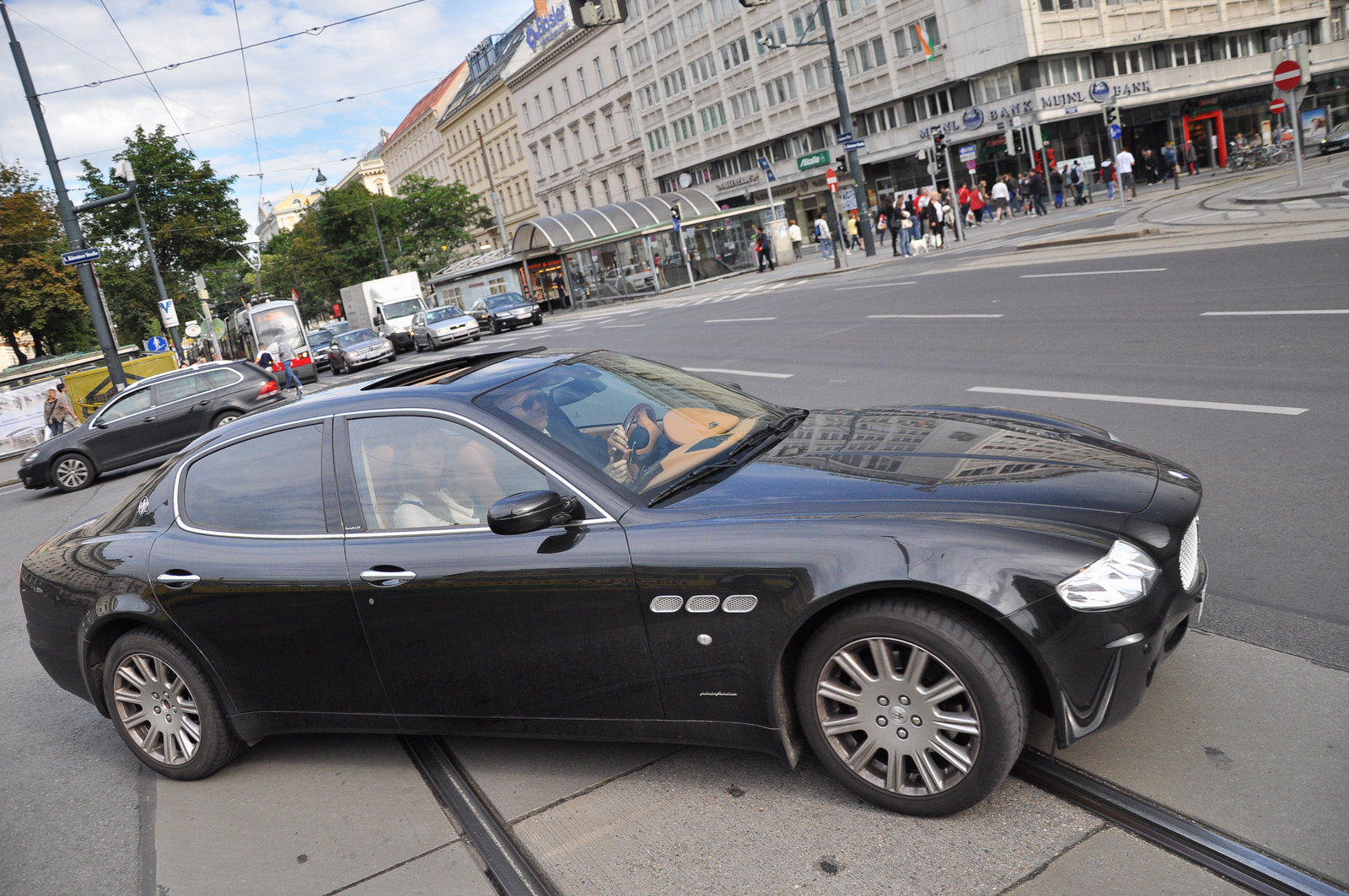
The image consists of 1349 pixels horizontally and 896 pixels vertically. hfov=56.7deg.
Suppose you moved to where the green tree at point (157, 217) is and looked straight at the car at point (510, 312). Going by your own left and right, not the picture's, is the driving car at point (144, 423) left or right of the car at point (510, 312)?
right

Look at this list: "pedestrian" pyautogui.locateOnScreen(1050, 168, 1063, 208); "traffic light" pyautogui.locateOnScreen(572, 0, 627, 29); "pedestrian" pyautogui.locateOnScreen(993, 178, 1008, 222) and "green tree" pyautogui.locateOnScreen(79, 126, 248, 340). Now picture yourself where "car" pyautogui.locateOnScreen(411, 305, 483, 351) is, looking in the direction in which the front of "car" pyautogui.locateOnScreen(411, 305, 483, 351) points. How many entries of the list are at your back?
1

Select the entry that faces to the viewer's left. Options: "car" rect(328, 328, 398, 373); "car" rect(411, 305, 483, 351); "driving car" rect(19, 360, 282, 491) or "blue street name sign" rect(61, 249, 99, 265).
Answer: "driving car" rect(19, 360, 282, 491)

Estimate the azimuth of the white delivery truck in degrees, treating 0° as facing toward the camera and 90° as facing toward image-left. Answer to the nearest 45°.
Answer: approximately 315°

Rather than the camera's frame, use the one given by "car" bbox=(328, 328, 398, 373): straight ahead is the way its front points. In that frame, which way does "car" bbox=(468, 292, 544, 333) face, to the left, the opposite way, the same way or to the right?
the same way

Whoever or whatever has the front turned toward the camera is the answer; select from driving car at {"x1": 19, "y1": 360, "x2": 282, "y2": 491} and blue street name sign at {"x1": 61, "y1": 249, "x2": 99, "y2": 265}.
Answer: the blue street name sign

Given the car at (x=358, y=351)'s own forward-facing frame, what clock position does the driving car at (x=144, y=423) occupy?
the driving car at (x=144, y=423) is roughly at 2 o'clock from the car at (x=358, y=351).

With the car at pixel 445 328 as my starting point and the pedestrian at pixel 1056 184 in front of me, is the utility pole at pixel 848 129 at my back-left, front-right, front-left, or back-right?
front-right

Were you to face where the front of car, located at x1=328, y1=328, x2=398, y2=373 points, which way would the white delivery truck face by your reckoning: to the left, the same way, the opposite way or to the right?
the same way

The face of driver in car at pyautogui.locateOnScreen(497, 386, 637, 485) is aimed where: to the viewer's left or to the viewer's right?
to the viewer's right

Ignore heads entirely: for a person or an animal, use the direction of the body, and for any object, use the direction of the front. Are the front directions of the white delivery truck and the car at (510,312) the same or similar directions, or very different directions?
same or similar directions

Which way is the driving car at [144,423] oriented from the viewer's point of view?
to the viewer's left

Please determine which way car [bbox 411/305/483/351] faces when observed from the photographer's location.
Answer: facing the viewer and to the right of the viewer

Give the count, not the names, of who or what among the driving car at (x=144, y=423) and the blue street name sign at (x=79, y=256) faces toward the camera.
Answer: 1

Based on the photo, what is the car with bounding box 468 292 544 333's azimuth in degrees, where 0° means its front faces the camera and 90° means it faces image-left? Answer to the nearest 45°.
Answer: approximately 315°

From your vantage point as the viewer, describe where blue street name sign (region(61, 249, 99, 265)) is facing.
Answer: facing the viewer
